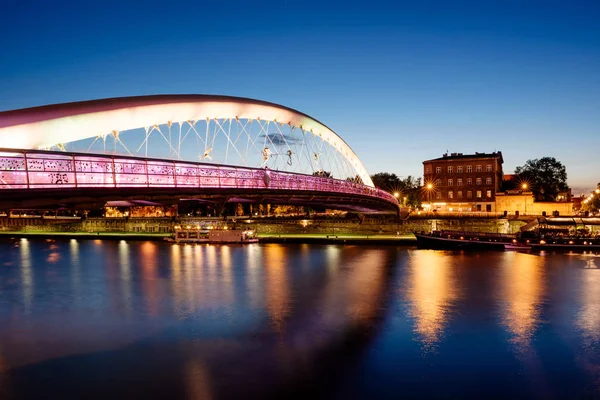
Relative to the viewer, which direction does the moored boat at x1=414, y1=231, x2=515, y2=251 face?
to the viewer's left
